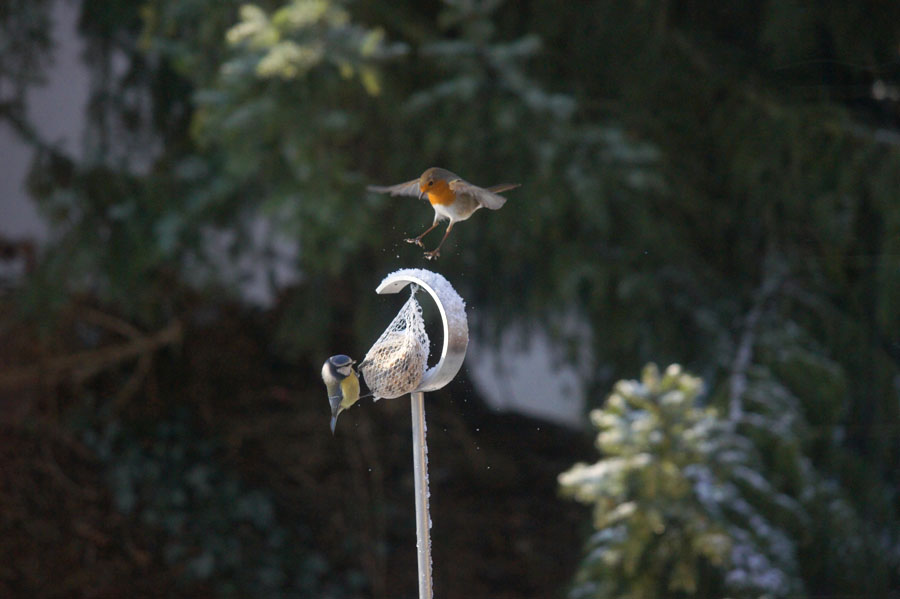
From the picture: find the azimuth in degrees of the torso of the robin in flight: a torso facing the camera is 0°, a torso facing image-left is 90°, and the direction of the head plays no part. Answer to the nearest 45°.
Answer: approximately 45°

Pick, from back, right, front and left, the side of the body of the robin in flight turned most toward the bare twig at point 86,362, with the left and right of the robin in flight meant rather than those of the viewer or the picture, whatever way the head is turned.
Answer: right

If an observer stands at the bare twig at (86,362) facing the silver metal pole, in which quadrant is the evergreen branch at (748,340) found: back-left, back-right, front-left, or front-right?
front-left

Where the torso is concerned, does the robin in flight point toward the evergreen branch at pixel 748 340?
no

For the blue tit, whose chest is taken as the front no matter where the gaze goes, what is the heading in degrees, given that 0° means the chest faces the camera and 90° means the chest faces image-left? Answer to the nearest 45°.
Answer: approximately 270°

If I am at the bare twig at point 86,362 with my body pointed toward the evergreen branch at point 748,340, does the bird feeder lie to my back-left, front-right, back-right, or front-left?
front-right
